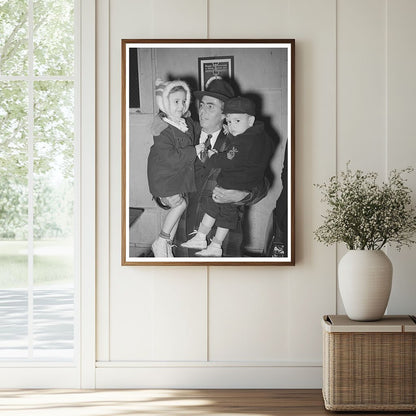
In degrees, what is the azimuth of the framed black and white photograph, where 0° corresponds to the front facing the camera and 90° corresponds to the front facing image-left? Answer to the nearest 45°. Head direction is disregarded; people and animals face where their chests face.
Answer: approximately 0°

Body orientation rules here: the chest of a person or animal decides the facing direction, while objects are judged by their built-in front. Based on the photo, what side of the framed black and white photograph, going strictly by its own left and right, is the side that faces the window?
right

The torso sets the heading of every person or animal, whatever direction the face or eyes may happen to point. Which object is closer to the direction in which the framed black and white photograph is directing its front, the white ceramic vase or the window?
the white ceramic vase

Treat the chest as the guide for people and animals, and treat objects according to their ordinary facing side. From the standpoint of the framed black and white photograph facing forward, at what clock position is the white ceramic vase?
The white ceramic vase is roughly at 10 o'clock from the framed black and white photograph.
